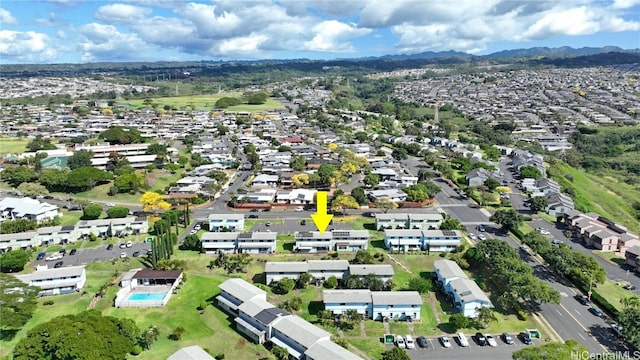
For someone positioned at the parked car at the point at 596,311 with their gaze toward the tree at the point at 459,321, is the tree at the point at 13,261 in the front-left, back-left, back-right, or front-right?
front-right

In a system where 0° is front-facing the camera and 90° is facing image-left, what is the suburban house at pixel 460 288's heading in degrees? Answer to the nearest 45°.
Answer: approximately 45°

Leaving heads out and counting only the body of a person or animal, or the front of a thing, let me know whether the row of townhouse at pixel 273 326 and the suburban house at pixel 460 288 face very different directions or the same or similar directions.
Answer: same or similar directions

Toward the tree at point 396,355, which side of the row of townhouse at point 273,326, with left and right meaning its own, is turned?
left

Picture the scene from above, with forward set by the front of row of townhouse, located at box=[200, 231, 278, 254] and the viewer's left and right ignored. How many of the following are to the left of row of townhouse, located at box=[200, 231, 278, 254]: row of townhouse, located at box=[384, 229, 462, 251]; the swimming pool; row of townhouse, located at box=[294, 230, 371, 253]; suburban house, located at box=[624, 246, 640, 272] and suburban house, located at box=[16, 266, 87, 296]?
3

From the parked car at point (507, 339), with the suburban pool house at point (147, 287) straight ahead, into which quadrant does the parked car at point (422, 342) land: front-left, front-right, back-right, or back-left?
front-left

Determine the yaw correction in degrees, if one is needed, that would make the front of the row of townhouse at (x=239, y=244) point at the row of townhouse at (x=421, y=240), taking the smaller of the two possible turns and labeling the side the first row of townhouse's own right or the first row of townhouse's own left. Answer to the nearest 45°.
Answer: approximately 90° to the first row of townhouse's own left

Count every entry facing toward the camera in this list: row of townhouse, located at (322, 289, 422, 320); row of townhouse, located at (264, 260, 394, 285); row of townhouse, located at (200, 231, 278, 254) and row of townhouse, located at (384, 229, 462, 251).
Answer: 4

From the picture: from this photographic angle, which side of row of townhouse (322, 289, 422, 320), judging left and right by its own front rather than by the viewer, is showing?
front

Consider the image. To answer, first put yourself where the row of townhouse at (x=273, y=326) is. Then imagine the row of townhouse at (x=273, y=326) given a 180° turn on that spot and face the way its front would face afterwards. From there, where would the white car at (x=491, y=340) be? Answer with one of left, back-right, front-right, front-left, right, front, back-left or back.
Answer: front-right

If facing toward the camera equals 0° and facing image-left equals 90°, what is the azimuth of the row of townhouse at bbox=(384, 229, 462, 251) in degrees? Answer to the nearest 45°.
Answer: approximately 0°

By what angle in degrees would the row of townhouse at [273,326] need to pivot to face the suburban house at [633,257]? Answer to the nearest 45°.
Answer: approximately 135° to its left

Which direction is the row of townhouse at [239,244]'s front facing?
toward the camera

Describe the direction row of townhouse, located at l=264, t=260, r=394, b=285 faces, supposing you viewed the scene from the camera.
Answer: facing the viewer

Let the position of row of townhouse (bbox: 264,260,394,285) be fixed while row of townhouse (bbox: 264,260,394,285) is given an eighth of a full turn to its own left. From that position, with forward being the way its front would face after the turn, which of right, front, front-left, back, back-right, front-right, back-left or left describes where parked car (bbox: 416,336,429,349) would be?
front

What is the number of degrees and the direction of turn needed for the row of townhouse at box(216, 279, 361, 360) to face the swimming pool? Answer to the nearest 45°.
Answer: approximately 90° to its right

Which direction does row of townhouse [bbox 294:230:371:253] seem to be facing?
toward the camera

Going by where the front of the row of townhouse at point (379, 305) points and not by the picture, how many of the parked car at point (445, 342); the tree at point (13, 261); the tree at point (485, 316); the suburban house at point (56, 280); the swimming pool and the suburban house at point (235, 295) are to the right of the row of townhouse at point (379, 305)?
4

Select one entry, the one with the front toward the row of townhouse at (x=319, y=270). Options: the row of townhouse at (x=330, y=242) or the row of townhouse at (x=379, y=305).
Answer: the row of townhouse at (x=330, y=242)

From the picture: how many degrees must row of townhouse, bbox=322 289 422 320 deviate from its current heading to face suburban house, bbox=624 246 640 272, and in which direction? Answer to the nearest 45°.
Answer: approximately 135° to its left

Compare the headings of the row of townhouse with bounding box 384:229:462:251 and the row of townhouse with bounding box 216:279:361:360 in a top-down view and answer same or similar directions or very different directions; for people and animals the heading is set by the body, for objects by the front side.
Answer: same or similar directions
